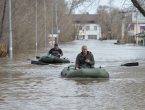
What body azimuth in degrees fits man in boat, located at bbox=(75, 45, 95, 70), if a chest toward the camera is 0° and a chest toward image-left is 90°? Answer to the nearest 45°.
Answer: approximately 0°
